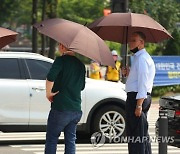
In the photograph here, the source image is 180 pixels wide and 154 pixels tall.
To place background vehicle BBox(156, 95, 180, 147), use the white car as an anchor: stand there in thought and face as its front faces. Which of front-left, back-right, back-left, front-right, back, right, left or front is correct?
front-right

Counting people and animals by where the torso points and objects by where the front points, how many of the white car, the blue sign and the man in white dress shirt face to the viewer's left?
1

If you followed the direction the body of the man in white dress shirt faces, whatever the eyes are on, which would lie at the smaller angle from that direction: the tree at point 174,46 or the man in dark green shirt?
the man in dark green shirt

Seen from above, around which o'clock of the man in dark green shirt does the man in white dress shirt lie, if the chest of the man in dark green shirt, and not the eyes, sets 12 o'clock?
The man in white dress shirt is roughly at 4 o'clock from the man in dark green shirt.

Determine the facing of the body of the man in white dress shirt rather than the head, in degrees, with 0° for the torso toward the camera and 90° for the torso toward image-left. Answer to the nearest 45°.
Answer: approximately 90°

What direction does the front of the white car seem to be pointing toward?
to the viewer's right

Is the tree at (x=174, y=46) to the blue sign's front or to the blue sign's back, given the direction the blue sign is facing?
to the back

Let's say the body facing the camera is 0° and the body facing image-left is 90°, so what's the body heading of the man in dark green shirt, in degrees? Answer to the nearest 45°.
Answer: approximately 135°

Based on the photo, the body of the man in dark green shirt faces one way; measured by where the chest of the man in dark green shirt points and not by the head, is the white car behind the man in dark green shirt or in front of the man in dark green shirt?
in front

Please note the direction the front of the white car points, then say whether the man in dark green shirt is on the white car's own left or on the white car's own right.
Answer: on the white car's own right
